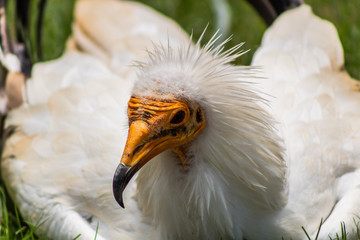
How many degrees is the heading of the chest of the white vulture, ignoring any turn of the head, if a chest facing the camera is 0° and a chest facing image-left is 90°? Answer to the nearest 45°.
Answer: approximately 0°
